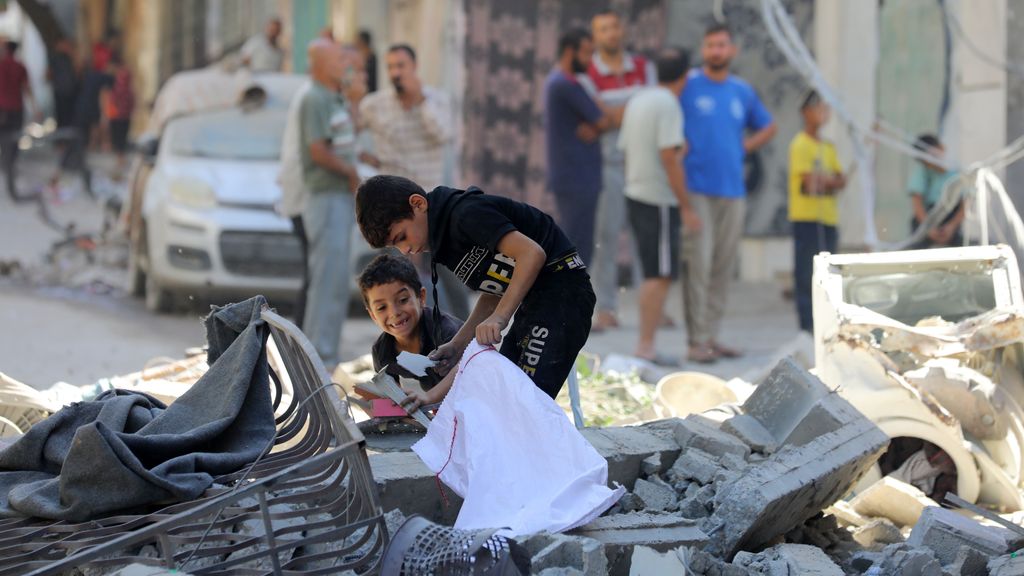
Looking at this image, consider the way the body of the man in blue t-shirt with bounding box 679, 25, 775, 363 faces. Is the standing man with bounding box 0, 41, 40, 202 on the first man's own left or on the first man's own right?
on the first man's own right

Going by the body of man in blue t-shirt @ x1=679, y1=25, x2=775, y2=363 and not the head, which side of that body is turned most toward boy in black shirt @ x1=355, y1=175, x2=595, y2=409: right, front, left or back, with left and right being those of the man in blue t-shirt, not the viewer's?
front

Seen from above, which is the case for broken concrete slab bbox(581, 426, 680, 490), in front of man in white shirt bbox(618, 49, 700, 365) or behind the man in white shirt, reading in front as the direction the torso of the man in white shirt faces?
behind

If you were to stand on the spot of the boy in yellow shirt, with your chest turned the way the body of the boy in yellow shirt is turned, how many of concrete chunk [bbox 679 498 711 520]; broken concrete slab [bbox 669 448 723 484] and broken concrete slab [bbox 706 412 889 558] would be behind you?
0

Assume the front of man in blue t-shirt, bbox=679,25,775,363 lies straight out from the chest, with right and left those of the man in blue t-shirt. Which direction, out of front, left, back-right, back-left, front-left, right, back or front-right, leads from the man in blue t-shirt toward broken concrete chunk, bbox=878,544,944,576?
front

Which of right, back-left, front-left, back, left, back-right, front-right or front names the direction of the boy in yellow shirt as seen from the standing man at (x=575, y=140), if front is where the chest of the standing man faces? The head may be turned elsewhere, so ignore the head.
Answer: front

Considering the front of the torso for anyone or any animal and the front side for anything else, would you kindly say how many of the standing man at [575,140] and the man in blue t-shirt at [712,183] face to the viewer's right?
1

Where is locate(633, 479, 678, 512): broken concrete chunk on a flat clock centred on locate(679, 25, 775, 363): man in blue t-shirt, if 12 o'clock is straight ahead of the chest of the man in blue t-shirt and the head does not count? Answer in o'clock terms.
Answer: The broken concrete chunk is roughly at 12 o'clock from the man in blue t-shirt.

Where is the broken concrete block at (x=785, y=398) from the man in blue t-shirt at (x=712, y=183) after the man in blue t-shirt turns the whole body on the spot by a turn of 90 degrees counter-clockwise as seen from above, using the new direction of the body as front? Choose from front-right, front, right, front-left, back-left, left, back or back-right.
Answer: right

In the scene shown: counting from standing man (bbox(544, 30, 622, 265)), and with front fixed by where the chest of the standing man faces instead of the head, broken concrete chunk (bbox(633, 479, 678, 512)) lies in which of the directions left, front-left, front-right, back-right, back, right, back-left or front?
right

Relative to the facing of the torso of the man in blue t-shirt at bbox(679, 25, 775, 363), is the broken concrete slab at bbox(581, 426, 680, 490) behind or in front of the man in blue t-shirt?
in front

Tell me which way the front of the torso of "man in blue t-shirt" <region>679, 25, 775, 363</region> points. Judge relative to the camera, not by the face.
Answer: toward the camera

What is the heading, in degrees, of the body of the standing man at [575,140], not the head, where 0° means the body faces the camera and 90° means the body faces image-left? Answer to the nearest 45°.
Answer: approximately 270°

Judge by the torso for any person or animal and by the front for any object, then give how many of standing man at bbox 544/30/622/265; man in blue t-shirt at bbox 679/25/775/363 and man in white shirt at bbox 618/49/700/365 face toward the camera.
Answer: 1

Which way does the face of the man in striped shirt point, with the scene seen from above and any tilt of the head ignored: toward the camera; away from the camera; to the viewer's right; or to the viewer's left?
toward the camera

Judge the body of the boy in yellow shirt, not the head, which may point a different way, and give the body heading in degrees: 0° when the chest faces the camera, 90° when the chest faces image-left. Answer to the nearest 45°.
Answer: approximately 315°

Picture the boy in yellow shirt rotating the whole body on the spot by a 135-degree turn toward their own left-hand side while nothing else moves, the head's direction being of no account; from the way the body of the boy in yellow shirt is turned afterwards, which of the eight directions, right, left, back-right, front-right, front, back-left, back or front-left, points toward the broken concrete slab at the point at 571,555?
back

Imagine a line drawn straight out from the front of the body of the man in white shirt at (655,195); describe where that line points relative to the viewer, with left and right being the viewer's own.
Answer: facing away from the viewer and to the right of the viewer
